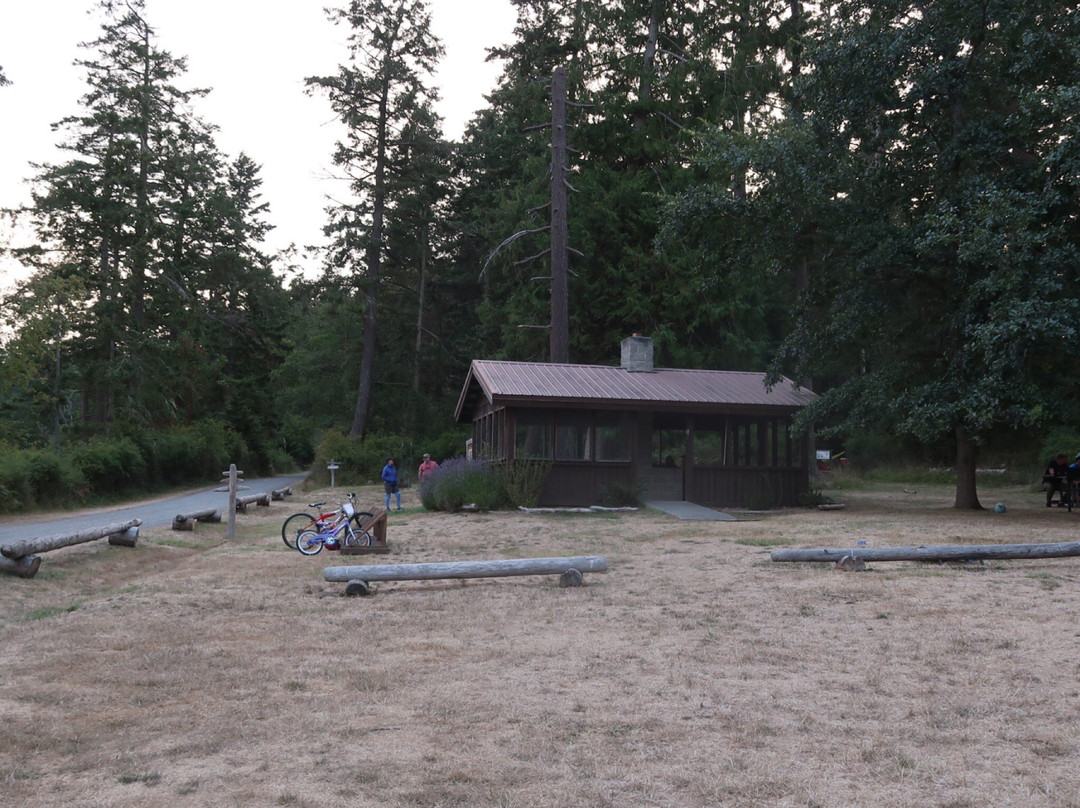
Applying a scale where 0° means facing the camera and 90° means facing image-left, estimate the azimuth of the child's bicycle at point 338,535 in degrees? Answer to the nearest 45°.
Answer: approximately 270°

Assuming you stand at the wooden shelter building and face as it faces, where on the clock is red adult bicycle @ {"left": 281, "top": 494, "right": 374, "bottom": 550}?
The red adult bicycle is roughly at 1 o'clock from the wooden shelter building.

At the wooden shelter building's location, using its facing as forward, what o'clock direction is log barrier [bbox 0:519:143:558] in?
The log barrier is roughly at 1 o'clock from the wooden shelter building.

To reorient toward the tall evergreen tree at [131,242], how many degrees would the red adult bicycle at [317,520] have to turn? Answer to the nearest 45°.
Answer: approximately 90° to its left

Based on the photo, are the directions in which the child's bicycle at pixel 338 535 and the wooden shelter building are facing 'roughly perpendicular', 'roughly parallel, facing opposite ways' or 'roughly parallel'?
roughly perpendicular

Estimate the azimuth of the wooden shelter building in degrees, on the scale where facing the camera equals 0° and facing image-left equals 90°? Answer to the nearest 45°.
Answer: approximately 0°

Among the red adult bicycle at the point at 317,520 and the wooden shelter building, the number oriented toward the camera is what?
1

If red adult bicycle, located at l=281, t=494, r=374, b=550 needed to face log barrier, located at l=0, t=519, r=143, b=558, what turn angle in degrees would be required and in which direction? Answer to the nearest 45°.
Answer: approximately 135° to its right

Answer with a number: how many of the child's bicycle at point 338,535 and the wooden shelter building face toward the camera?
1

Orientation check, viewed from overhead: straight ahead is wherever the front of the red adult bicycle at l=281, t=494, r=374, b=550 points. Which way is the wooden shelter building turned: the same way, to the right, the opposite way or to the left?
to the right

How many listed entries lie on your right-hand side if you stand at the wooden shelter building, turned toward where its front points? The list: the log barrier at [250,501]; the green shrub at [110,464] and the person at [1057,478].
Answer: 2

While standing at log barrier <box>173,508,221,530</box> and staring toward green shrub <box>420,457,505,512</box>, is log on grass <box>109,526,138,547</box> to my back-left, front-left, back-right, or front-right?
back-right

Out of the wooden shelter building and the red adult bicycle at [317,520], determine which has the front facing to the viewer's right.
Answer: the red adult bicycle
